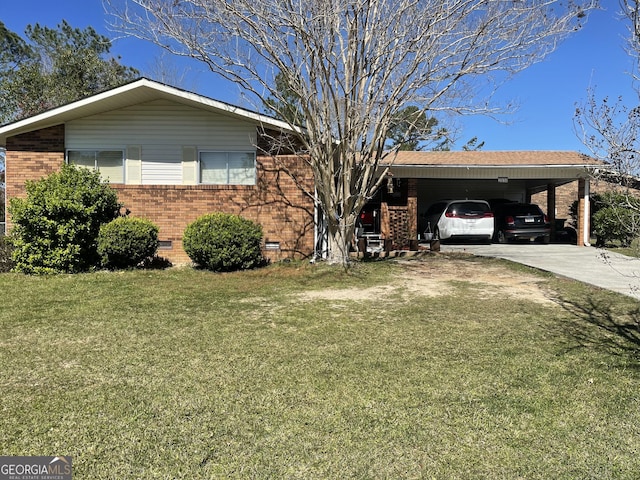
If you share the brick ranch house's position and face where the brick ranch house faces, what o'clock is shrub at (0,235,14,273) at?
The shrub is roughly at 2 o'clock from the brick ranch house.

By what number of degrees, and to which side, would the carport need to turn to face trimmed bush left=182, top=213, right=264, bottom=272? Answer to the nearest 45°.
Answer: approximately 45° to its right

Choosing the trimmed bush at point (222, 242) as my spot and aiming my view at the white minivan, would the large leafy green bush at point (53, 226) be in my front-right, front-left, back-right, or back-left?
back-left

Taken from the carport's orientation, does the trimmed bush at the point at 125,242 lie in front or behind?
in front

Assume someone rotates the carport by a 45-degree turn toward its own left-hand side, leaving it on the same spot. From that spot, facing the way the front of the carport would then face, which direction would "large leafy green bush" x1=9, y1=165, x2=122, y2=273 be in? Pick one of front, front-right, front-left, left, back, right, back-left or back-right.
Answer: right

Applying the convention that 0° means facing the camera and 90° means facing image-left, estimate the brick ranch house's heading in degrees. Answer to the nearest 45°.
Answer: approximately 0°

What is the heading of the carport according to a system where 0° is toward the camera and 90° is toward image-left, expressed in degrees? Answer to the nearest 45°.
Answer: approximately 0°

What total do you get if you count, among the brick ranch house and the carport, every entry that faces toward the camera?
2

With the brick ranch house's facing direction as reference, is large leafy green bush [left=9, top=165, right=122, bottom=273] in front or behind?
in front

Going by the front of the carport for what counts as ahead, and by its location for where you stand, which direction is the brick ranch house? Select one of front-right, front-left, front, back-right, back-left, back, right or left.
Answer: front-right

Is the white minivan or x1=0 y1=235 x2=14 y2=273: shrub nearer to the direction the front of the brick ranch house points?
the shrub
